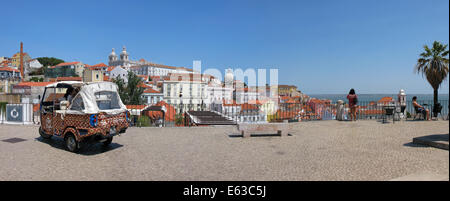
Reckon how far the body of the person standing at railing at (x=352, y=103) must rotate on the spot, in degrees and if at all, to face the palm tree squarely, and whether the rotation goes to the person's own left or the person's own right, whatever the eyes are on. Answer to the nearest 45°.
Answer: approximately 45° to the person's own right

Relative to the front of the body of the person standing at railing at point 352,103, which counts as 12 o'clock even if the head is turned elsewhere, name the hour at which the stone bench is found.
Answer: The stone bench is roughly at 7 o'clock from the person standing at railing.

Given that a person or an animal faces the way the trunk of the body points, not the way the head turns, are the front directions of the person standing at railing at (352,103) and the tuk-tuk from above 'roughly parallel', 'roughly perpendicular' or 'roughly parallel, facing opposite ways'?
roughly perpendicular

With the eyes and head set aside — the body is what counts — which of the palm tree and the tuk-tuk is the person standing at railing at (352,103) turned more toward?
the palm tree

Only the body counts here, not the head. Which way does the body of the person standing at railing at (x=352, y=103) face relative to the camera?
away from the camera

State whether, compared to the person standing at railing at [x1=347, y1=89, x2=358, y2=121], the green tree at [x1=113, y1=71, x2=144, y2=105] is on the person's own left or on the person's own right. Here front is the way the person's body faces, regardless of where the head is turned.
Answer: on the person's own left
